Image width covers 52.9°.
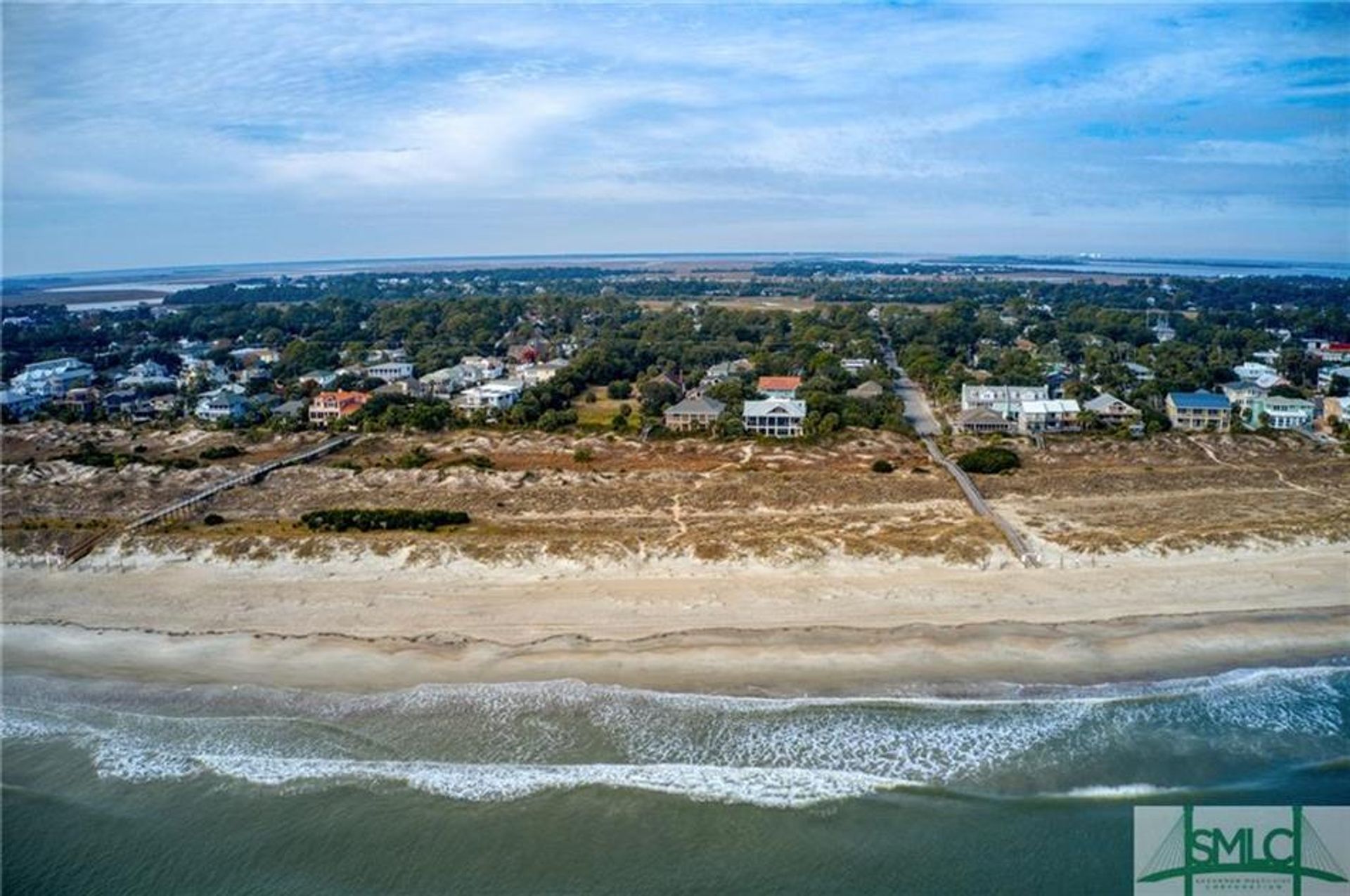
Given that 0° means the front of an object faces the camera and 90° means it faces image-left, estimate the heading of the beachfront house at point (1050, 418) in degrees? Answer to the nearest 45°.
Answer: approximately 0°

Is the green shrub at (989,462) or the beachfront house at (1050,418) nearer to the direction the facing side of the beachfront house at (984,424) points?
the green shrub

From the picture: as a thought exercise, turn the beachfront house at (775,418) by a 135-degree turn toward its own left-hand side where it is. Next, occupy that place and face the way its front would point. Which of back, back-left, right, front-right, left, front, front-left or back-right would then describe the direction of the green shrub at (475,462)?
back

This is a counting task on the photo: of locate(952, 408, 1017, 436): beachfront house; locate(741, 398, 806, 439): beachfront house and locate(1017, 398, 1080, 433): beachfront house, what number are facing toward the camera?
3

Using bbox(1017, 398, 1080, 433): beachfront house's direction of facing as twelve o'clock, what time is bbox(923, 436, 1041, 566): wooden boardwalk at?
The wooden boardwalk is roughly at 12 o'clock from the beachfront house.

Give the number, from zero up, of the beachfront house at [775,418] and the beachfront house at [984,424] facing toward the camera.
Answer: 2

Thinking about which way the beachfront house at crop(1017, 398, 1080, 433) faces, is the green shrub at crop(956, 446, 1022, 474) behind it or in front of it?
in front

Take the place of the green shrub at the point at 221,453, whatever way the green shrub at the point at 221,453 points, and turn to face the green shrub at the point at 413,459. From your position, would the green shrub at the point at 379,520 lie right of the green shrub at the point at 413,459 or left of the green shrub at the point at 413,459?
right

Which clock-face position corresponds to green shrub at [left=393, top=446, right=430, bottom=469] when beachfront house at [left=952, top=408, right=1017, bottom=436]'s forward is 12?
The green shrub is roughly at 2 o'clock from the beachfront house.

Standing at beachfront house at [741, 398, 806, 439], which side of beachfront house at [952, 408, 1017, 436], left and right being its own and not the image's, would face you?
right
